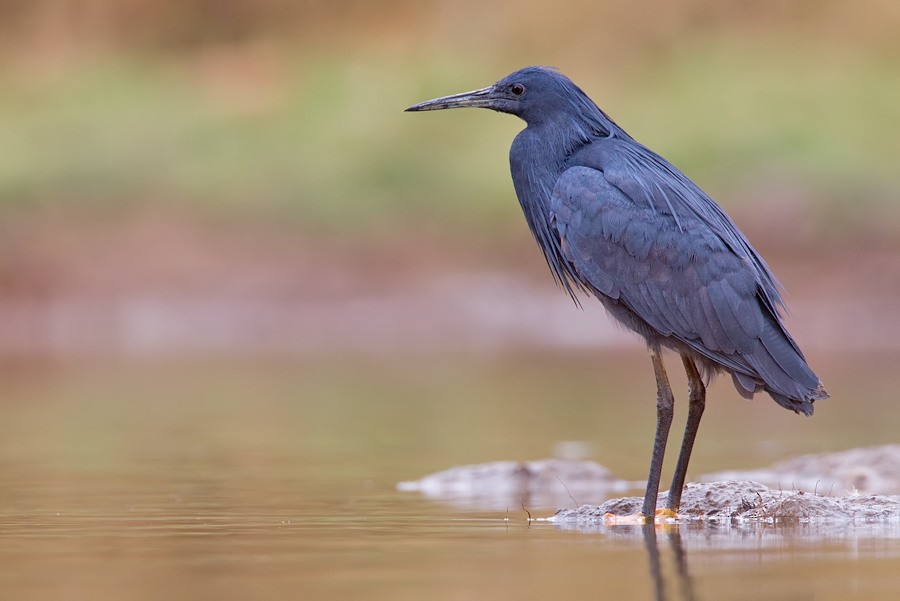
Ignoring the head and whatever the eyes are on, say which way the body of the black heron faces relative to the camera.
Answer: to the viewer's left

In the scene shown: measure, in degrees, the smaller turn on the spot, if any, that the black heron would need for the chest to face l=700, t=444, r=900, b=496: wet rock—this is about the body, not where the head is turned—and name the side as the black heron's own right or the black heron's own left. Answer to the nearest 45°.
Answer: approximately 135° to the black heron's own right

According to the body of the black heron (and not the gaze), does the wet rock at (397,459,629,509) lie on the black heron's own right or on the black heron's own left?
on the black heron's own right
